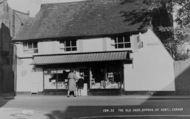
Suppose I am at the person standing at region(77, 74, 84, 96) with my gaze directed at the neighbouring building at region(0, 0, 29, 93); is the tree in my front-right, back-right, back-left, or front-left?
back-right

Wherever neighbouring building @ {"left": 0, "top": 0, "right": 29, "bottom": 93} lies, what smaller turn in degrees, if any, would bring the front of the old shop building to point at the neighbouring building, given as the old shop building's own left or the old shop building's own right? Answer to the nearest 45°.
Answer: approximately 135° to the old shop building's own right

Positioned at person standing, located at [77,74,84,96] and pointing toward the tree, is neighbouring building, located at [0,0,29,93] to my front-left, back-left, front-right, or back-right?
back-left

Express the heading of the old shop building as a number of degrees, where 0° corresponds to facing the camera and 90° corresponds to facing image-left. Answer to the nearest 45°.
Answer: approximately 0°
